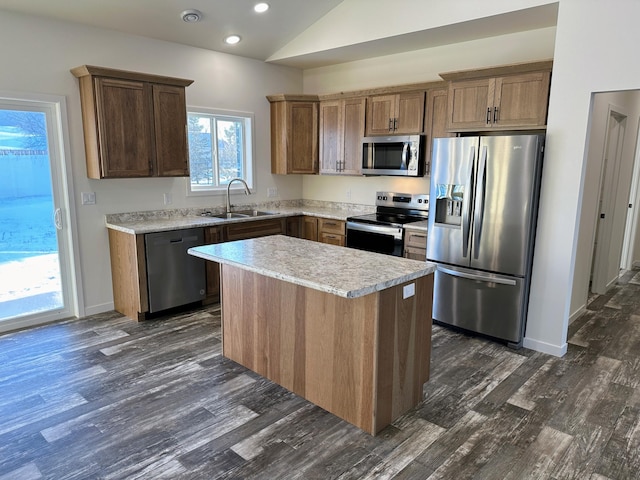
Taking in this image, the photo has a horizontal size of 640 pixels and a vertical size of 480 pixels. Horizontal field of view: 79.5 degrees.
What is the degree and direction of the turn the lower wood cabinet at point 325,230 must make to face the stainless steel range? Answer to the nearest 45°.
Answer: approximately 90° to its left

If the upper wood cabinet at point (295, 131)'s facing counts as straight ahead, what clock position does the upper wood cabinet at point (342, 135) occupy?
the upper wood cabinet at point (342, 135) is roughly at 10 o'clock from the upper wood cabinet at point (295, 131).

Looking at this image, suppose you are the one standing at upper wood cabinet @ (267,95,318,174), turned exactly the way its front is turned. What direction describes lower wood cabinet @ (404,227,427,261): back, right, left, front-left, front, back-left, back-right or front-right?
front-left

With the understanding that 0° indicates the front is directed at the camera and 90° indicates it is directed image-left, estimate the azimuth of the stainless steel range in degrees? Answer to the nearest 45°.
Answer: approximately 45°

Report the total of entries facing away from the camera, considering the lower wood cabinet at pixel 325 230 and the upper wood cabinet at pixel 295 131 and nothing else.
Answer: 0

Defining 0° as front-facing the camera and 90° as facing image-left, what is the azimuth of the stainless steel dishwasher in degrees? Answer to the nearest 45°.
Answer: approximately 315°

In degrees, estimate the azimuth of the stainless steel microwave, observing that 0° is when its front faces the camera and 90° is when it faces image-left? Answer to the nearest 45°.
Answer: approximately 45°

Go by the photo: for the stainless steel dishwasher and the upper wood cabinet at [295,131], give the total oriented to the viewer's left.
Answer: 0

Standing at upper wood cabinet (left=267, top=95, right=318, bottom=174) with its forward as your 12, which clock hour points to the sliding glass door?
The sliding glass door is roughly at 2 o'clock from the upper wood cabinet.

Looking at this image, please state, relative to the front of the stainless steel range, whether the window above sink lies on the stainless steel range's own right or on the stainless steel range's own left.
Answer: on the stainless steel range's own right

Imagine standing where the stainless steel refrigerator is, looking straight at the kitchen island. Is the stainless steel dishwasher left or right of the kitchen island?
right

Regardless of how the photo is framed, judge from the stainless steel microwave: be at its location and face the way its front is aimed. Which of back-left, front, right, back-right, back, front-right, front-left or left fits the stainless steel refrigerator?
left
